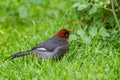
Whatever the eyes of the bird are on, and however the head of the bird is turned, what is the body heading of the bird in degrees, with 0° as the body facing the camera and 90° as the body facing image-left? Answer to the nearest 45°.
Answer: approximately 270°
